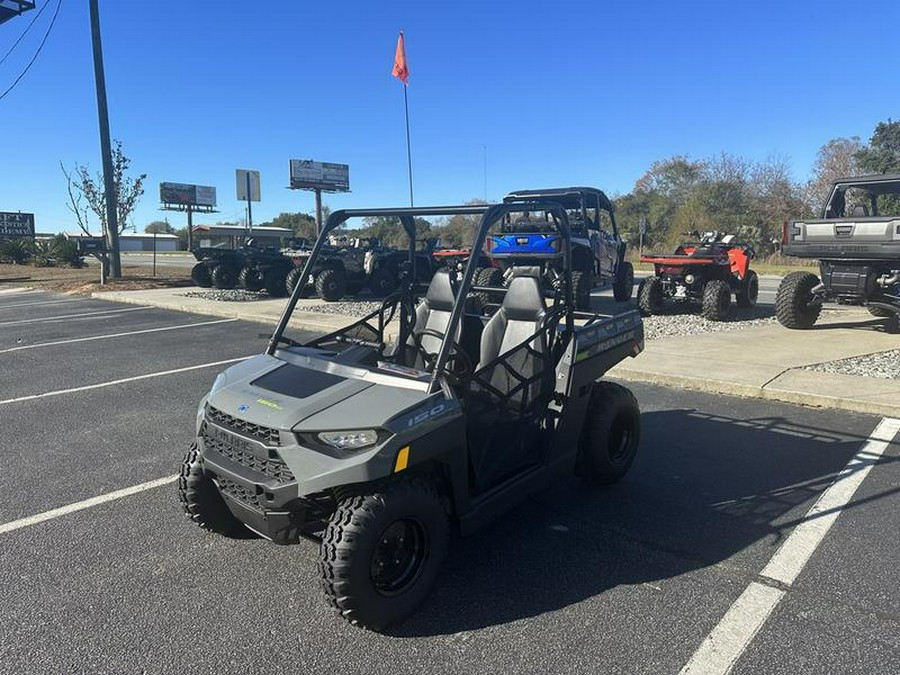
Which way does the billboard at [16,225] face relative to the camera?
toward the camera

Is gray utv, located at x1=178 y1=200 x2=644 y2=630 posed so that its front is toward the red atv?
no

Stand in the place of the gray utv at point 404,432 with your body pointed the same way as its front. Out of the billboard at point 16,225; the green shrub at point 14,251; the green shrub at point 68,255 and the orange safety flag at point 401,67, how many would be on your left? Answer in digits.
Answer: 0

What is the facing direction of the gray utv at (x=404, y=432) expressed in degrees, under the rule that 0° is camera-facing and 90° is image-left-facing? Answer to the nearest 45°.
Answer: approximately 45°

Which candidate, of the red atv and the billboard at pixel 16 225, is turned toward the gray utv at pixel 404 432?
the billboard

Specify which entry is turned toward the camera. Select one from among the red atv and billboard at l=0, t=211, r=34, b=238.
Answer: the billboard

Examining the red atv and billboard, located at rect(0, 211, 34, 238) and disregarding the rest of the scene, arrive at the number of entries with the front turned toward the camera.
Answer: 1

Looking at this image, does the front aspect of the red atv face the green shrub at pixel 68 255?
no
